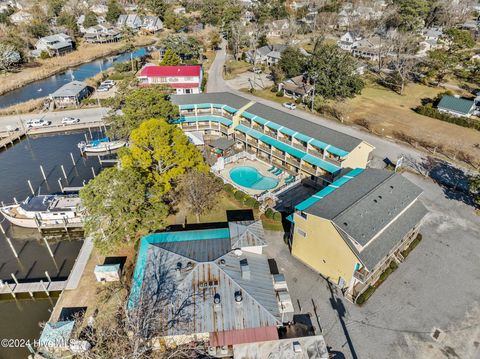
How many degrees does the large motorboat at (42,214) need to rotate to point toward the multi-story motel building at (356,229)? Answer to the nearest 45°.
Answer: approximately 135° to its left

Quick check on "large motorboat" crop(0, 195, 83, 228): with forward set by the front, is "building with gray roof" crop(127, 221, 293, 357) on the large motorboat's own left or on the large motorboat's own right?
on the large motorboat's own left

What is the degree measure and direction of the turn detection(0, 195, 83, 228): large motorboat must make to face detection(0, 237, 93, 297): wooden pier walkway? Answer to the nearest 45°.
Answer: approximately 90° to its left

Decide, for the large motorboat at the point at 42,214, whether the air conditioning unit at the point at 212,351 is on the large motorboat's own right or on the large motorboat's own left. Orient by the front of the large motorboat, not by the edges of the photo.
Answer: on the large motorboat's own left

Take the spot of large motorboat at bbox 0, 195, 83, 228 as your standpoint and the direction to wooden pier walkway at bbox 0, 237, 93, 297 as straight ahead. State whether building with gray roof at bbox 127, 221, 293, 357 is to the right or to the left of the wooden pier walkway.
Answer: left

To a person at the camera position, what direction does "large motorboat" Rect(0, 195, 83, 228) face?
facing to the left of the viewer

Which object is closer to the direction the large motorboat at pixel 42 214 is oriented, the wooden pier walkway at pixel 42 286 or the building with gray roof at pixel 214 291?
the wooden pier walkway
